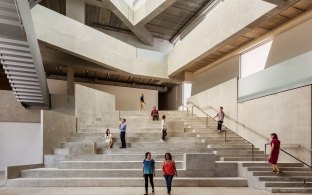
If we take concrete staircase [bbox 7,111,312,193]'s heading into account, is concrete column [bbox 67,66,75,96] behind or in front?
behind

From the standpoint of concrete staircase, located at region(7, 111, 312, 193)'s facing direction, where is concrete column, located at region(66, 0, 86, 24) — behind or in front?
behind

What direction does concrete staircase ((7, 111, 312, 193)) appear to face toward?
toward the camera
